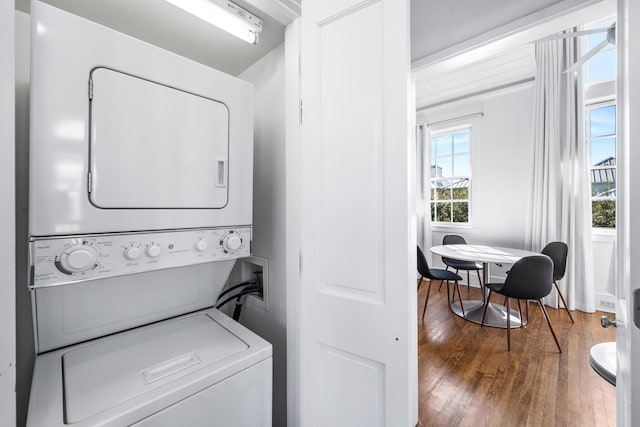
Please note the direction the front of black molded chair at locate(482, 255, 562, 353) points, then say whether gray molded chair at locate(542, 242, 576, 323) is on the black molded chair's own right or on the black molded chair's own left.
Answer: on the black molded chair's own right

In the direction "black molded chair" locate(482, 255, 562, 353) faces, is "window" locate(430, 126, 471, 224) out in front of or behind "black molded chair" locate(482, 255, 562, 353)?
in front

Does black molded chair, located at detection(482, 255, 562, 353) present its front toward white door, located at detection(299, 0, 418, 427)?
no

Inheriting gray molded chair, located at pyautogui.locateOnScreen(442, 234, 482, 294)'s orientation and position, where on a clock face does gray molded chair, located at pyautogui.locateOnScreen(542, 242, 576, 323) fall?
gray molded chair, located at pyautogui.locateOnScreen(542, 242, 576, 323) is roughly at 11 o'clock from gray molded chair, located at pyautogui.locateOnScreen(442, 234, 482, 294).

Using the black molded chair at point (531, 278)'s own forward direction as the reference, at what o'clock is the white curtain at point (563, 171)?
The white curtain is roughly at 2 o'clock from the black molded chair.

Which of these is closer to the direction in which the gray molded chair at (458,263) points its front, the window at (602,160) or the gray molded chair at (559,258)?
the gray molded chair

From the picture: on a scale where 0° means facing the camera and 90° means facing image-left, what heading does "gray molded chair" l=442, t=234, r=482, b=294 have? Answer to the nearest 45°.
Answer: approximately 315°

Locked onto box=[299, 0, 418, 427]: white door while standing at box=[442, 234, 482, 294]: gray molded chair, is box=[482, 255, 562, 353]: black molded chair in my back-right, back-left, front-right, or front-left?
front-left

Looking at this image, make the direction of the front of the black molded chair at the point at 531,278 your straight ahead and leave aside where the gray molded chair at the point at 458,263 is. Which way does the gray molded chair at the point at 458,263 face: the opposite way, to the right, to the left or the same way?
the opposite way

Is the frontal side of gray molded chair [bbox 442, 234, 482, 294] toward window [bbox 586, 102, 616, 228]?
no

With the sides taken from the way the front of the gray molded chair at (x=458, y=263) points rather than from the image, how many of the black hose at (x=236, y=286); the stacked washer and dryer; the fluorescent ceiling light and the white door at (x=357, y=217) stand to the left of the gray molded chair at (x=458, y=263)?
0

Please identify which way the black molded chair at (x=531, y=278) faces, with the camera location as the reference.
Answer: facing away from the viewer and to the left of the viewer

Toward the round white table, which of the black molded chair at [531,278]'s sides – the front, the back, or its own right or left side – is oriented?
front

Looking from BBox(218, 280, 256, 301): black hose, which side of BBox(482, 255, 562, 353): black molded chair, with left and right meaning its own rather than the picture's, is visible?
left

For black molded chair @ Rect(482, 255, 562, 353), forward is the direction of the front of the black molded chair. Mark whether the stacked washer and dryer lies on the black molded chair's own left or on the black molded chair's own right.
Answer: on the black molded chair's own left
